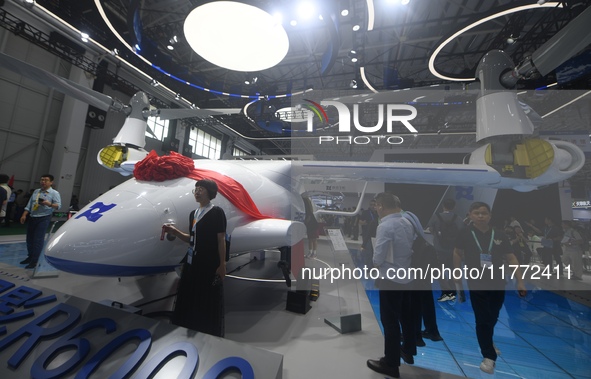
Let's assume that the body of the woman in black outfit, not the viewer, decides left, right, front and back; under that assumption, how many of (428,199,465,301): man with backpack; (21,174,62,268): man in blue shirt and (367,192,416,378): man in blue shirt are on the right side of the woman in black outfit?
1

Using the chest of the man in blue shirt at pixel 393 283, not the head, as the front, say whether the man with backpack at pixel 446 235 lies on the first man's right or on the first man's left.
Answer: on the first man's right

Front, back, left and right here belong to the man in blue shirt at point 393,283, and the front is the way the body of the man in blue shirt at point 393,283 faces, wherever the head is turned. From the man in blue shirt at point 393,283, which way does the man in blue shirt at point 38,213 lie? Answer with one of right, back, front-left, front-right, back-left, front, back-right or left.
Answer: front-left

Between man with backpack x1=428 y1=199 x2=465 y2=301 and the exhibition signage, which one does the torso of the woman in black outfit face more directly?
the exhibition signage

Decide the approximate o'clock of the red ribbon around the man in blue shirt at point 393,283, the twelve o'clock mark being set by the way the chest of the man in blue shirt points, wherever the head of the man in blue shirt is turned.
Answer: The red ribbon is roughly at 10 o'clock from the man in blue shirt.

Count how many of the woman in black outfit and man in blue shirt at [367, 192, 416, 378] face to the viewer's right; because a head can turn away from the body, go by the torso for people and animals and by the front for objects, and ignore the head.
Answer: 0

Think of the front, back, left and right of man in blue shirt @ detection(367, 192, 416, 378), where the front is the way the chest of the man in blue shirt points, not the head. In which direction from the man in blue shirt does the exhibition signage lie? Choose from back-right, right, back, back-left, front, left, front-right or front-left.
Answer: left

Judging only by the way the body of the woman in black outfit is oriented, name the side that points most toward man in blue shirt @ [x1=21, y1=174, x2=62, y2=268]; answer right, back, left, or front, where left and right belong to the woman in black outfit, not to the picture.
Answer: right

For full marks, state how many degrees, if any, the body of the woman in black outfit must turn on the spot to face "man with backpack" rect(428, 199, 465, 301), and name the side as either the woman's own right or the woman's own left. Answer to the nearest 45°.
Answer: approximately 135° to the woman's own left

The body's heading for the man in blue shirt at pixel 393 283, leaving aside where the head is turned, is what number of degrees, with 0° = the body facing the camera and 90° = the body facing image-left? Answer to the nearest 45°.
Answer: approximately 135°
